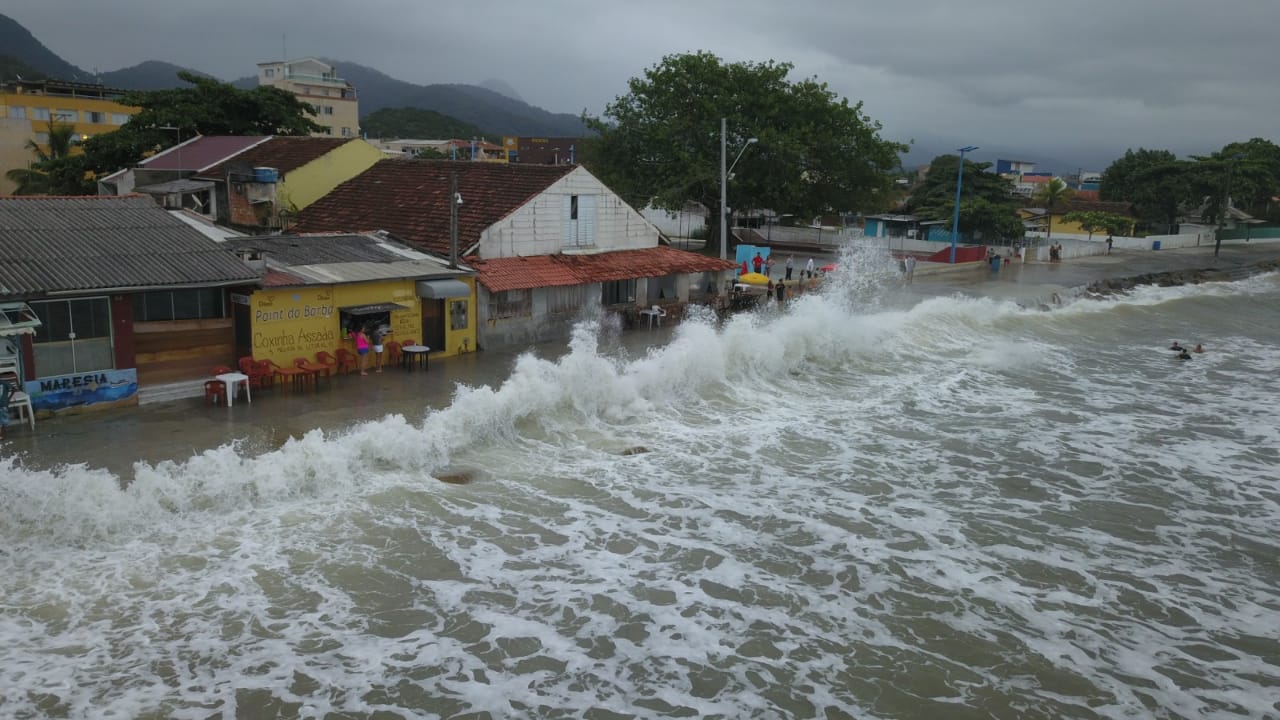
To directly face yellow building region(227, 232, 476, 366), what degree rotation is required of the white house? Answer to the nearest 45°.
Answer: approximately 90° to its right

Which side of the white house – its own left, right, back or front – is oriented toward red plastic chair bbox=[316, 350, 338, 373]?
right

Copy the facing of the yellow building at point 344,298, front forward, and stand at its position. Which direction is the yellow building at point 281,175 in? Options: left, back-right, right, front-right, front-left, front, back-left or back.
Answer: back

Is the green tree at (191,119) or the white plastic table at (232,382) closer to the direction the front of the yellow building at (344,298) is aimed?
the white plastic table

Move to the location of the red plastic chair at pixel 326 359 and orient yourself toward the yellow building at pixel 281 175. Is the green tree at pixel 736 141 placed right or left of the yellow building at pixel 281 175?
right

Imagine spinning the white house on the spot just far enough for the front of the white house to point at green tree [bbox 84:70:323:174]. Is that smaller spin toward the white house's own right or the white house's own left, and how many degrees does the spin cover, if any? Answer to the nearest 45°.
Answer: approximately 180°

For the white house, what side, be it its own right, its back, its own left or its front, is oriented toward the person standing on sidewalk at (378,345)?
right

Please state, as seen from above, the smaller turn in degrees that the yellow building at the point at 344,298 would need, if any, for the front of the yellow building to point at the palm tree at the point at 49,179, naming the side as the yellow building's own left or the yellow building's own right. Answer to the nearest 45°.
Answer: approximately 135° to the yellow building's own right

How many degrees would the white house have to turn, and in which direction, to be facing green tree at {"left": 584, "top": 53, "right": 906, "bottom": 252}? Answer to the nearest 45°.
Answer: approximately 90° to its left
